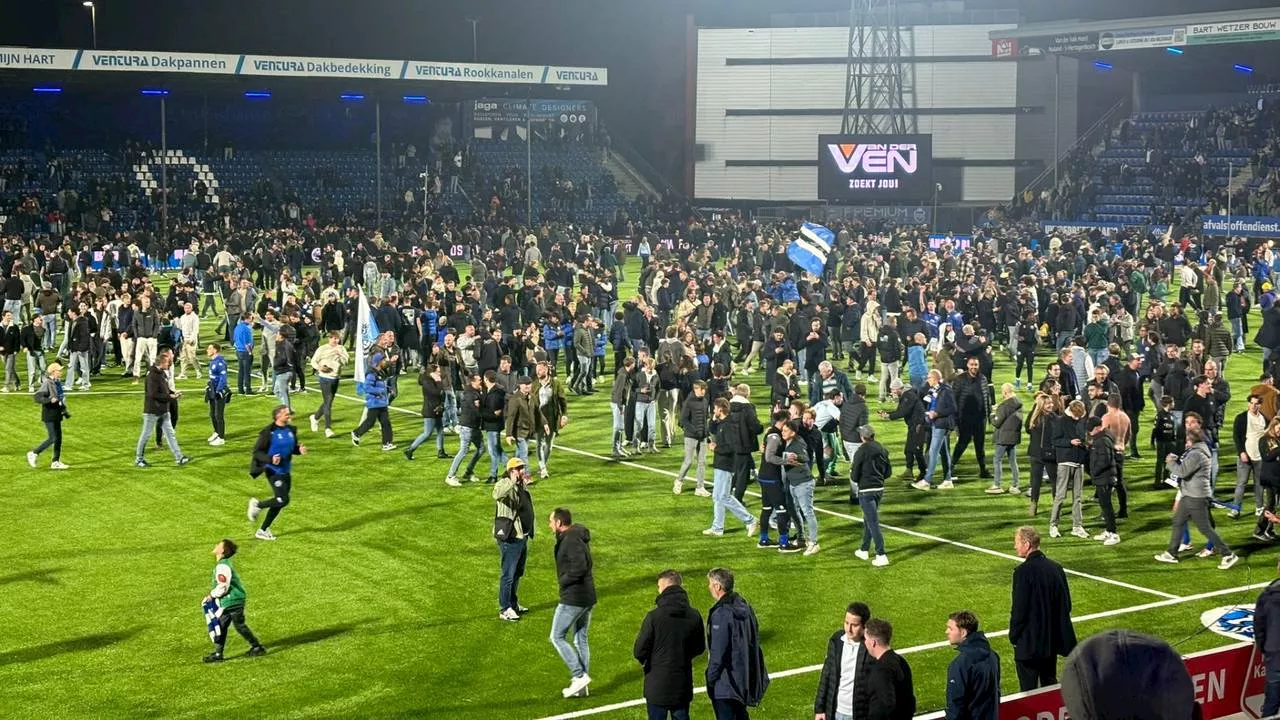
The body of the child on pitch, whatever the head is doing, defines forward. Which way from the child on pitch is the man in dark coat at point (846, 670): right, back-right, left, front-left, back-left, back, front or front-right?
back-left

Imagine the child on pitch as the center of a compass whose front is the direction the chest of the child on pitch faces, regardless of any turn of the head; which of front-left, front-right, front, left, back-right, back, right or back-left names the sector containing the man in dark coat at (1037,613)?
back-left

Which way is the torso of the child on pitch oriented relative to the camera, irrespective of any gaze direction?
to the viewer's left

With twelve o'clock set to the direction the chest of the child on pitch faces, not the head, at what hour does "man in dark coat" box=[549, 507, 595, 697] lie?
The man in dark coat is roughly at 7 o'clock from the child on pitch.
